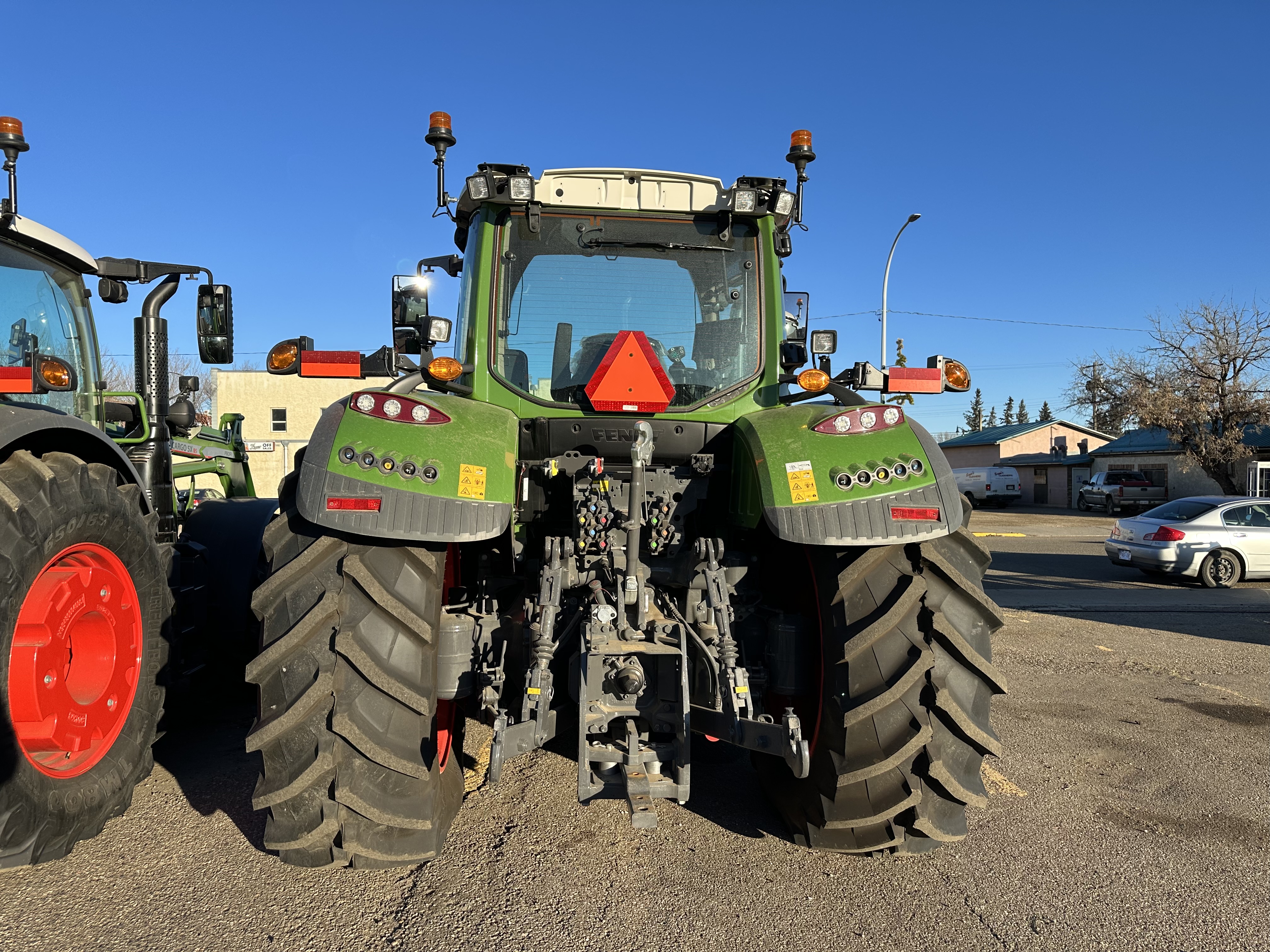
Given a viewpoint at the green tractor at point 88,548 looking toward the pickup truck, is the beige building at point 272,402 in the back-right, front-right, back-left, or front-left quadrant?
front-left

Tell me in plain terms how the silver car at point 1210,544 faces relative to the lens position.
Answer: facing away from the viewer and to the right of the viewer

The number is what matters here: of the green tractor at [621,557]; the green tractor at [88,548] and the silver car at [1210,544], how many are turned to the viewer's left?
0

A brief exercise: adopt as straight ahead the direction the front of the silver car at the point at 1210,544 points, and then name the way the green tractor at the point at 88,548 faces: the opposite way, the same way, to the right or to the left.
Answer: to the left

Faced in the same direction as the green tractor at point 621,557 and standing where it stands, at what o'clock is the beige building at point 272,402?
The beige building is roughly at 11 o'clock from the green tractor.

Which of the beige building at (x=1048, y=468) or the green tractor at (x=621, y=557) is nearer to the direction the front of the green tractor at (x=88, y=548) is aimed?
the beige building

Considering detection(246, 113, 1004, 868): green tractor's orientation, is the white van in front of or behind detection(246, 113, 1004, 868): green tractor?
in front

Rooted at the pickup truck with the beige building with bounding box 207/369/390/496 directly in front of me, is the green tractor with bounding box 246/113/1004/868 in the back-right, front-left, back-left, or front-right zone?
front-left

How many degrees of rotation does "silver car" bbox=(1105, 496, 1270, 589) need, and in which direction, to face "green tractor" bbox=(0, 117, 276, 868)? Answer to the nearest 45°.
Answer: approximately 135° to its right

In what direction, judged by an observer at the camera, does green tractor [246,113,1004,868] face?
facing away from the viewer

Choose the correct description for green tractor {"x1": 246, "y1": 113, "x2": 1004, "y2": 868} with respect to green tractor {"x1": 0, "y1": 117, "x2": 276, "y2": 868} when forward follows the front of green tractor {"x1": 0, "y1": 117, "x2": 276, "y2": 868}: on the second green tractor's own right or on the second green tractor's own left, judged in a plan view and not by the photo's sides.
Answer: on the second green tractor's own right

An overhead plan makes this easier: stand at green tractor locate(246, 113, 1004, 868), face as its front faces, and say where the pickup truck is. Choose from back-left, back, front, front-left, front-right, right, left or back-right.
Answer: front-right

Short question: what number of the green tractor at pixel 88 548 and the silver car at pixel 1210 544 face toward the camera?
0

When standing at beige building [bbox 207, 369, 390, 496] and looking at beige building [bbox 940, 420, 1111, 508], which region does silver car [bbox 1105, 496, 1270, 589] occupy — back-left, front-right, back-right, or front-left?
front-right

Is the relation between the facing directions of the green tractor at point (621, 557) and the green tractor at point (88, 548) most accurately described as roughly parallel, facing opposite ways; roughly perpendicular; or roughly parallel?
roughly parallel

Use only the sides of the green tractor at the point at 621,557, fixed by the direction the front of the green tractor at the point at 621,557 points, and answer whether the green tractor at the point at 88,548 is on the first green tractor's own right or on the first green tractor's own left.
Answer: on the first green tractor's own left
